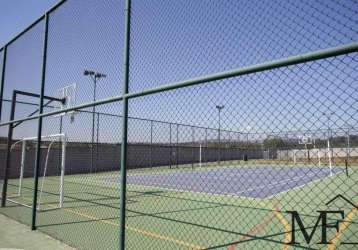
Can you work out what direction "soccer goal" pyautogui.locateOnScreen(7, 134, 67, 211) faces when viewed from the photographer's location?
facing away from the viewer and to the right of the viewer
